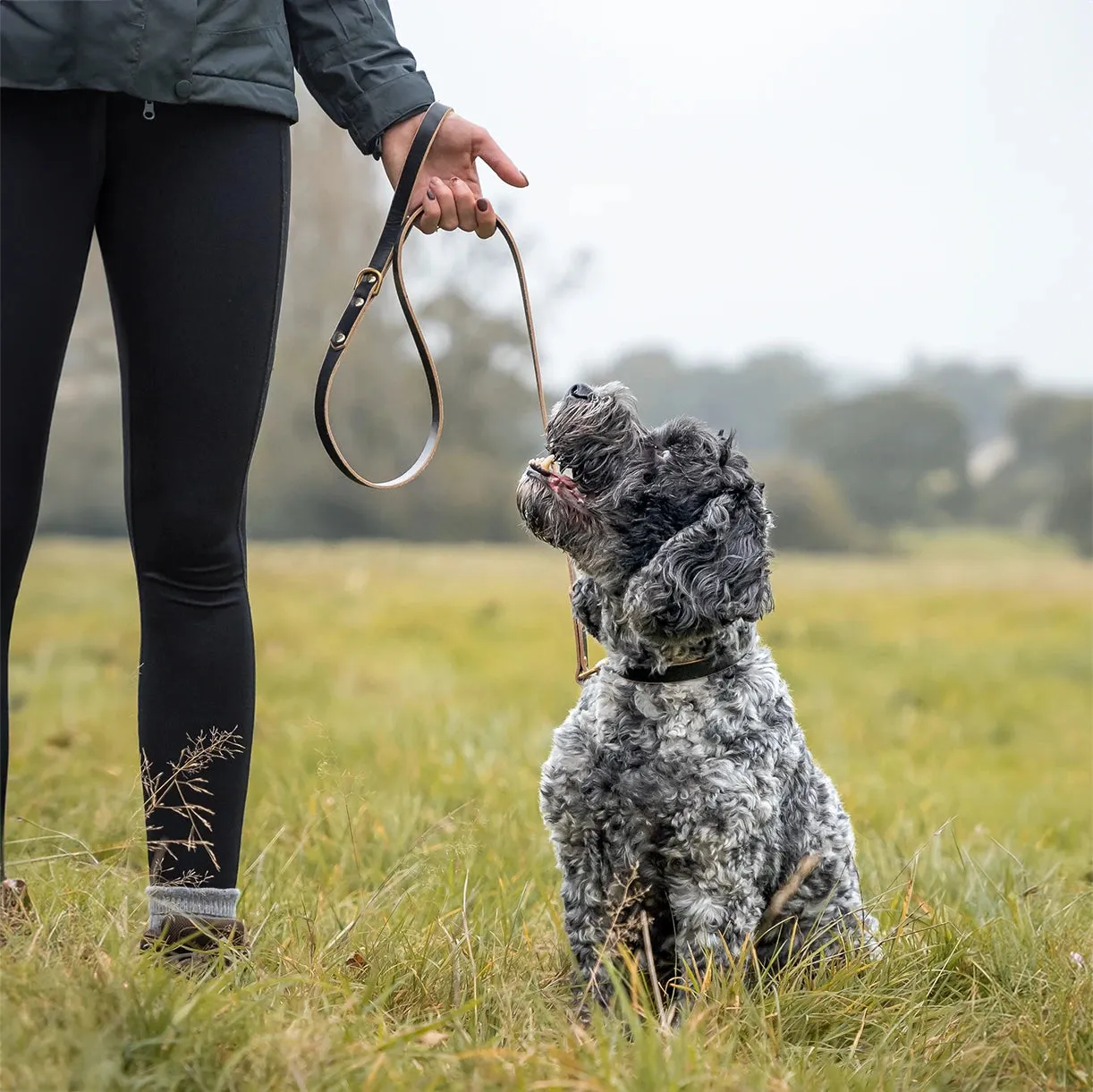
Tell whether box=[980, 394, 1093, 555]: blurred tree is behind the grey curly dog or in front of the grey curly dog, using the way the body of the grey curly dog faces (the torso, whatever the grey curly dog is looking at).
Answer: behind

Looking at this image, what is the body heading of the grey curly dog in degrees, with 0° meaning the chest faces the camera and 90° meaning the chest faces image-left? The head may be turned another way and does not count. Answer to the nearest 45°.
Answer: approximately 45°

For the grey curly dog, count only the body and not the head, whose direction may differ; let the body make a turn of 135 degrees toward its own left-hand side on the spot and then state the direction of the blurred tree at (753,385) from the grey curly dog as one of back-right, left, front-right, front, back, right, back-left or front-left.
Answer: left

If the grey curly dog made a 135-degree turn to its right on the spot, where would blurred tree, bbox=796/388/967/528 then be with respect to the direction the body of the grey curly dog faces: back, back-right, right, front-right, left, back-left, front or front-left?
front
